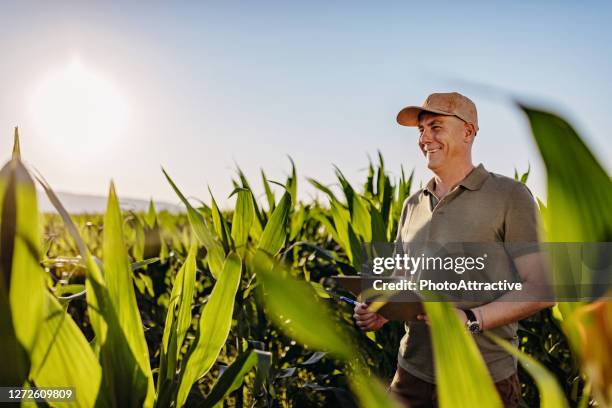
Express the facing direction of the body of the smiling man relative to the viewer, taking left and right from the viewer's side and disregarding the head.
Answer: facing the viewer and to the left of the viewer
